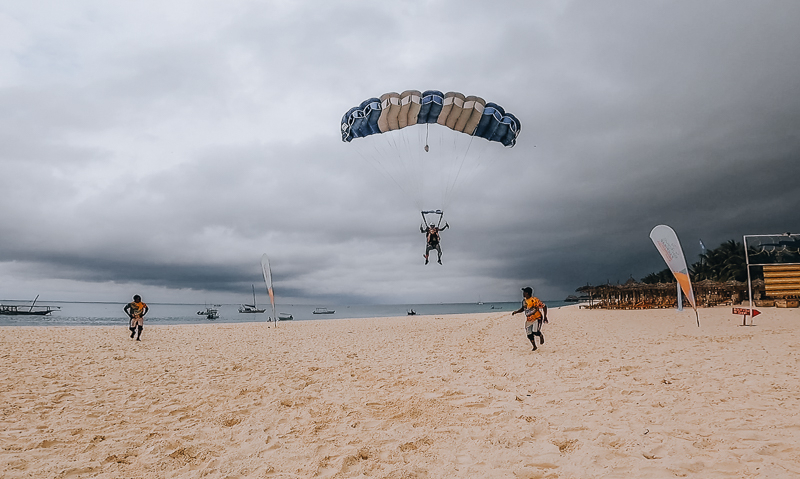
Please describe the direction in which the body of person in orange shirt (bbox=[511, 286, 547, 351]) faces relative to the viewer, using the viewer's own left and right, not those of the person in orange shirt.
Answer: facing the viewer and to the left of the viewer

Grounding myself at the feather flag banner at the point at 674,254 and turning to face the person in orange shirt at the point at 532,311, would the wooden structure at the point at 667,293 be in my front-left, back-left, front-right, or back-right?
back-right

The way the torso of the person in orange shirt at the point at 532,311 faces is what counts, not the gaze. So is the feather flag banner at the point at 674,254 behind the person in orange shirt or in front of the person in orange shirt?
behind

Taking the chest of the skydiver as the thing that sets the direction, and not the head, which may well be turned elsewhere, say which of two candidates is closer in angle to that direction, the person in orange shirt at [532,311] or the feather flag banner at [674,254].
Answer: the person in orange shirt

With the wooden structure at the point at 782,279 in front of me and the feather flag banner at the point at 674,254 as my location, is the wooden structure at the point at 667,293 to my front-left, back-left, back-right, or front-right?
front-left

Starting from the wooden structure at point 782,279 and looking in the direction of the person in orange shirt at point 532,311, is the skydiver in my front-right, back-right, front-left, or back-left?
front-right

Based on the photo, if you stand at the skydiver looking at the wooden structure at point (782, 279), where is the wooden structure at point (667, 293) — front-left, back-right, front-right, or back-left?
front-left

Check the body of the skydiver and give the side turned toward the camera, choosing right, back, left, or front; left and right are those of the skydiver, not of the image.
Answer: front

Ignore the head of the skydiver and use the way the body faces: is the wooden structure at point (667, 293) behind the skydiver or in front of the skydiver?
behind

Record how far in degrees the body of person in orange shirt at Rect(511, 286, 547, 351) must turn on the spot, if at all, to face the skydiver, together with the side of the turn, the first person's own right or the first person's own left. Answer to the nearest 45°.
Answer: approximately 90° to the first person's own right

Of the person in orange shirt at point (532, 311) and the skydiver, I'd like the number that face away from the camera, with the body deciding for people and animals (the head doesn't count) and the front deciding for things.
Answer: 0

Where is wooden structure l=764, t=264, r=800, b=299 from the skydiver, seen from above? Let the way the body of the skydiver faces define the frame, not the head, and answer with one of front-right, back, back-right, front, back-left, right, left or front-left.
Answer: left

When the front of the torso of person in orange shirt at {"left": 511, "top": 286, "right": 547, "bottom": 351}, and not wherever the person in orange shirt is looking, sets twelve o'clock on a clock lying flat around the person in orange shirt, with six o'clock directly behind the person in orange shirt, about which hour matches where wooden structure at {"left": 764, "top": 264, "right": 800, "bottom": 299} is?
The wooden structure is roughly at 6 o'clock from the person in orange shirt.
